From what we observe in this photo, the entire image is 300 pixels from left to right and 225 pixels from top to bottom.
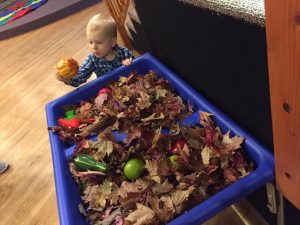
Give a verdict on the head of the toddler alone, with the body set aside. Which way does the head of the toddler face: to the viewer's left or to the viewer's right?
to the viewer's left

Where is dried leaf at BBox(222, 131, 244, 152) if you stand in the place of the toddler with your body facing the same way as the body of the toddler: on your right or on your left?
on your left

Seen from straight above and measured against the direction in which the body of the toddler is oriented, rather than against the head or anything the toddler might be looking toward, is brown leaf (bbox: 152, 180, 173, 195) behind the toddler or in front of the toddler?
in front

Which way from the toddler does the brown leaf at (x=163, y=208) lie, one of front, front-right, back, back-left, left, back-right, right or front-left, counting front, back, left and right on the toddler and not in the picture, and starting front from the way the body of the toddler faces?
front-left

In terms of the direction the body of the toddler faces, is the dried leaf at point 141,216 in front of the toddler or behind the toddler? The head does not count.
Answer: in front
